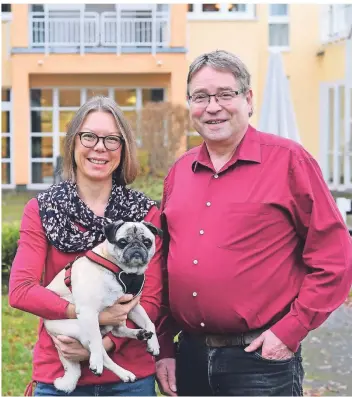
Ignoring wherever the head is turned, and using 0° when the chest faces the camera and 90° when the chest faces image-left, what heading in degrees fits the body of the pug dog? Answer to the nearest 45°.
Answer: approximately 315°

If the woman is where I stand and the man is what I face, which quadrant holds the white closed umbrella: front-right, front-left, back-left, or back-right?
front-left

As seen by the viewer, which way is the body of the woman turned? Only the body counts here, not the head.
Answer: toward the camera

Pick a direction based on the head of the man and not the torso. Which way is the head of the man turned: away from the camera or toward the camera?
toward the camera

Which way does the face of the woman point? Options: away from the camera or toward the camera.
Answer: toward the camera

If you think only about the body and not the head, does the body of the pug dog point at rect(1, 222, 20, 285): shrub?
no

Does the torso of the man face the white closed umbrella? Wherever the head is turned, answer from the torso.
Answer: no

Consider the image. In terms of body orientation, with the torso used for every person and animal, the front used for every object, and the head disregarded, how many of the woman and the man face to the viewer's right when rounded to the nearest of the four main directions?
0

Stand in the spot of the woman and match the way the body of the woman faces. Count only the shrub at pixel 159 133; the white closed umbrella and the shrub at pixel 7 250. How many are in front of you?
0

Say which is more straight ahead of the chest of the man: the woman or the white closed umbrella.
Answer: the woman

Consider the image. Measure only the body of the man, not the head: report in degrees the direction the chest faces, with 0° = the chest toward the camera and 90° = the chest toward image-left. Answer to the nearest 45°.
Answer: approximately 45°

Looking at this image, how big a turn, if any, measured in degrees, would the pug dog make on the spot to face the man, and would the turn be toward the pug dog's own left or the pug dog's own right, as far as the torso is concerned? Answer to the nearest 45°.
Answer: approximately 45° to the pug dog's own left

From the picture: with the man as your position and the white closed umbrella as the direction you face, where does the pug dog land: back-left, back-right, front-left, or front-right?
back-left

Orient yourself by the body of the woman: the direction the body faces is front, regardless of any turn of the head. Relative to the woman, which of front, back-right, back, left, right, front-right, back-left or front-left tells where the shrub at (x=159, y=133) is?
back

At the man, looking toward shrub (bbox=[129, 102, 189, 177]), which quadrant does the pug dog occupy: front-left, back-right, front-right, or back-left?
back-left

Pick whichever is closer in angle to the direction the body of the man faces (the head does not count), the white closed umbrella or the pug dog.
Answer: the pug dog

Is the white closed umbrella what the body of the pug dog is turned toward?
no
